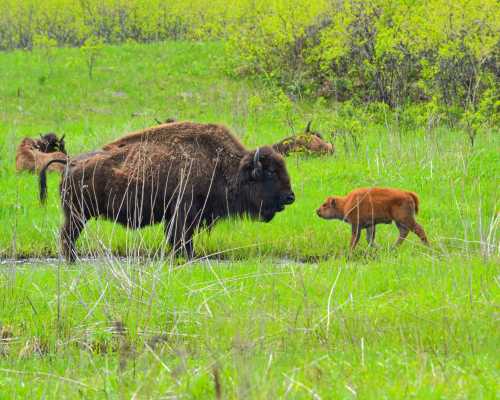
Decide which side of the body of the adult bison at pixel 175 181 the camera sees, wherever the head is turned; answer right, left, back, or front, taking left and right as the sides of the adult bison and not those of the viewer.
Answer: right

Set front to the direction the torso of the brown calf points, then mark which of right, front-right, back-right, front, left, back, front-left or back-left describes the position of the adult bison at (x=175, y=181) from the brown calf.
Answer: front

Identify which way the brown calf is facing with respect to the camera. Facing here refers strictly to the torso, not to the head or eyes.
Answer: to the viewer's left

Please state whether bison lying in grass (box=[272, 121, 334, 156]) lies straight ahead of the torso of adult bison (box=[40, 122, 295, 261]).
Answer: no

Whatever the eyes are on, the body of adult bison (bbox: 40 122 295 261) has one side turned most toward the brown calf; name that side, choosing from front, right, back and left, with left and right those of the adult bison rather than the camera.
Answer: front

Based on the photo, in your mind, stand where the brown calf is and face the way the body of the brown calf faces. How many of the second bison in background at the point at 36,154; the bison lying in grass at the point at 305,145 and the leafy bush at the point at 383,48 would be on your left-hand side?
0

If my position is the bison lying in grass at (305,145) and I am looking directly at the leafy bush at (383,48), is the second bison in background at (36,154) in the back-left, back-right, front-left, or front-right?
back-left

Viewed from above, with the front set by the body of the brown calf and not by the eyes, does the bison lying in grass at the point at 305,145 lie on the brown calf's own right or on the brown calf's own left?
on the brown calf's own right

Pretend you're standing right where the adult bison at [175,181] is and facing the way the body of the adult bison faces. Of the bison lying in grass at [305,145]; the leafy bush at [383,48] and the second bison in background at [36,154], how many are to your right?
0

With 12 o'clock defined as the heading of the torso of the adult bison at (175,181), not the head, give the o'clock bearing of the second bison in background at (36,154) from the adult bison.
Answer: The second bison in background is roughly at 8 o'clock from the adult bison.

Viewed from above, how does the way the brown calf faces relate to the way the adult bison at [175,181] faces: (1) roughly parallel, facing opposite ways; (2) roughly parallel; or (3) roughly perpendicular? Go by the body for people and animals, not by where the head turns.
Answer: roughly parallel, facing opposite ways

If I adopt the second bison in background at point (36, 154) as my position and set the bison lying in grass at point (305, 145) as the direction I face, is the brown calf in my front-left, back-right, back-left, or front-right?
front-right
